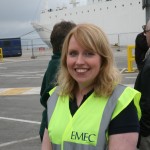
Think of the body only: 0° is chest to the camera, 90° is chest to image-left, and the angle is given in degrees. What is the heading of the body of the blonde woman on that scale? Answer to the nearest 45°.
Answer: approximately 45°

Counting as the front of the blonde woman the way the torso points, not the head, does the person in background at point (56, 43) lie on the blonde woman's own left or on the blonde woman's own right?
on the blonde woman's own right

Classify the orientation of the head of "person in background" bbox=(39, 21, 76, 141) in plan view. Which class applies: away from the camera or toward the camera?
away from the camera
